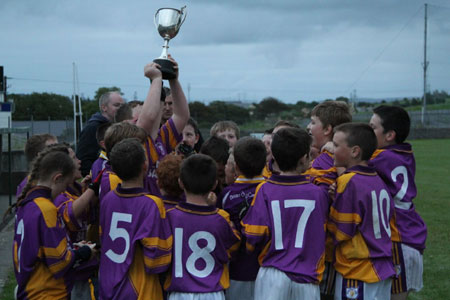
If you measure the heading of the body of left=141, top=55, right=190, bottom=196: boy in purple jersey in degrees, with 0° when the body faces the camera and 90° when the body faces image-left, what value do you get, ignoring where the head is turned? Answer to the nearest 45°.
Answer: approximately 0°

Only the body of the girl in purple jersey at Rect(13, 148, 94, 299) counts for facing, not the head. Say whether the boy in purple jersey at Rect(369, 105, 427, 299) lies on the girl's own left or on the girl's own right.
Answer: on the girl's own right

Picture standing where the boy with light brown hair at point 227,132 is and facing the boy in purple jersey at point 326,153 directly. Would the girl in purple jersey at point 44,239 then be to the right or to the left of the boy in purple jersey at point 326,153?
right

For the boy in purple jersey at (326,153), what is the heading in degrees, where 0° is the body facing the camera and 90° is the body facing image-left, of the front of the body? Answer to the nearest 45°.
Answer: approximately 90°

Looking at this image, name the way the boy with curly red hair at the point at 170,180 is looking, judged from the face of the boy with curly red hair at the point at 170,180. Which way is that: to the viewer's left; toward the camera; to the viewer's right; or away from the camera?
away from the camera

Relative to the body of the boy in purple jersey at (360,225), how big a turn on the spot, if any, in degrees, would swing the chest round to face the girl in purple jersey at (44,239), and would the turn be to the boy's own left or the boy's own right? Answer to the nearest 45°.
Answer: approximately 45° to the boy's own left

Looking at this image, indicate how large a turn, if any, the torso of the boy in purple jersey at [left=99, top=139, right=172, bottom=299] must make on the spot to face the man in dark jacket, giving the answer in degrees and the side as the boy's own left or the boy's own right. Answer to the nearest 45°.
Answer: approximately 45° to the boy's own left

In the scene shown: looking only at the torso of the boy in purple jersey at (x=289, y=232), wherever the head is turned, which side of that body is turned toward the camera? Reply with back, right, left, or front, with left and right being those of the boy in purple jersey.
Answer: back

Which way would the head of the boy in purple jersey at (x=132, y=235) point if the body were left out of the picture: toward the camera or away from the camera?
away from the camera

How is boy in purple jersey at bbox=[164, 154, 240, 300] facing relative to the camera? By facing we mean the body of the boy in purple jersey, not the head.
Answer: away from the camera

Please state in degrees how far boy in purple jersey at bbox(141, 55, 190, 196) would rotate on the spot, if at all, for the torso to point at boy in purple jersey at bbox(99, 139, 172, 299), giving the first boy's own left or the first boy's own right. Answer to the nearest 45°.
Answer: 0° — they already face them
